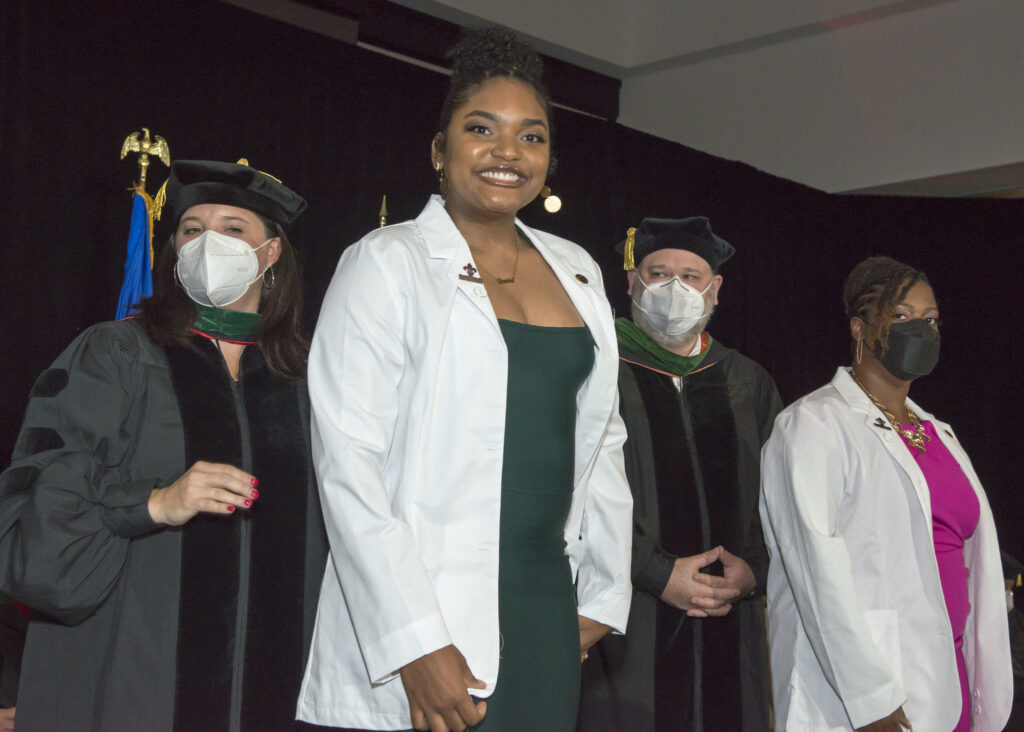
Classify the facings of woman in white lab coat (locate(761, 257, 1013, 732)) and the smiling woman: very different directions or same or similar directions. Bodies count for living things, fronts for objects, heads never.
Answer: same or similar directions

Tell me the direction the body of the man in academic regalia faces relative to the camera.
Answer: toward the camera

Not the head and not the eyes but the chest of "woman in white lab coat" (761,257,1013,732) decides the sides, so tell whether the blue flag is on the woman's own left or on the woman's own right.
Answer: on the woman's own right

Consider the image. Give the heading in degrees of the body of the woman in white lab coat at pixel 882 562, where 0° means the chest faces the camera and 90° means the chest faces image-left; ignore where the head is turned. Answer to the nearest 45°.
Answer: approximately 315°

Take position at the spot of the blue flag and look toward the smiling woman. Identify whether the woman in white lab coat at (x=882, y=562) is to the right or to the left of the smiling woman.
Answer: left

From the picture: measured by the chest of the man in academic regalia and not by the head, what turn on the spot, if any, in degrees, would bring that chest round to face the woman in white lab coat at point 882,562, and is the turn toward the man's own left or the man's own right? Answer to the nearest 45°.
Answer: approximately 90° to the man's own left

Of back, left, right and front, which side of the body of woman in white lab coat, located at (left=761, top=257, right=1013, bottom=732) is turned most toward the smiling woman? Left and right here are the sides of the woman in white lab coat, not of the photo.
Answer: right

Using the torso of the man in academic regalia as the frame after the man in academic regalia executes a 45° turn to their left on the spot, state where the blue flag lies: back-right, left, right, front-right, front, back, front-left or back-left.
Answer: back-right

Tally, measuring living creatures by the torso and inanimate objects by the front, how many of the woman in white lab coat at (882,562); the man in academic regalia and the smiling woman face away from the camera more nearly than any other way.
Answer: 0

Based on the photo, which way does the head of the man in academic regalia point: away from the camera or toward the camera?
toward the camera

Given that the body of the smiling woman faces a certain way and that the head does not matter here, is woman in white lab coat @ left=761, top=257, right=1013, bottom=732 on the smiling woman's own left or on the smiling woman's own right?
on the smiling woman's own left

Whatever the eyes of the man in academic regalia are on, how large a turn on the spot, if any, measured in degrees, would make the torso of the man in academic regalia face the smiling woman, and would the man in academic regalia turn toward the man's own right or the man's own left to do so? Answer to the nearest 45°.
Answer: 0° — they already face them

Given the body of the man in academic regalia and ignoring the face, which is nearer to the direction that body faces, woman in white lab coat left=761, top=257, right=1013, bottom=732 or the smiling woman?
the smiling woman
